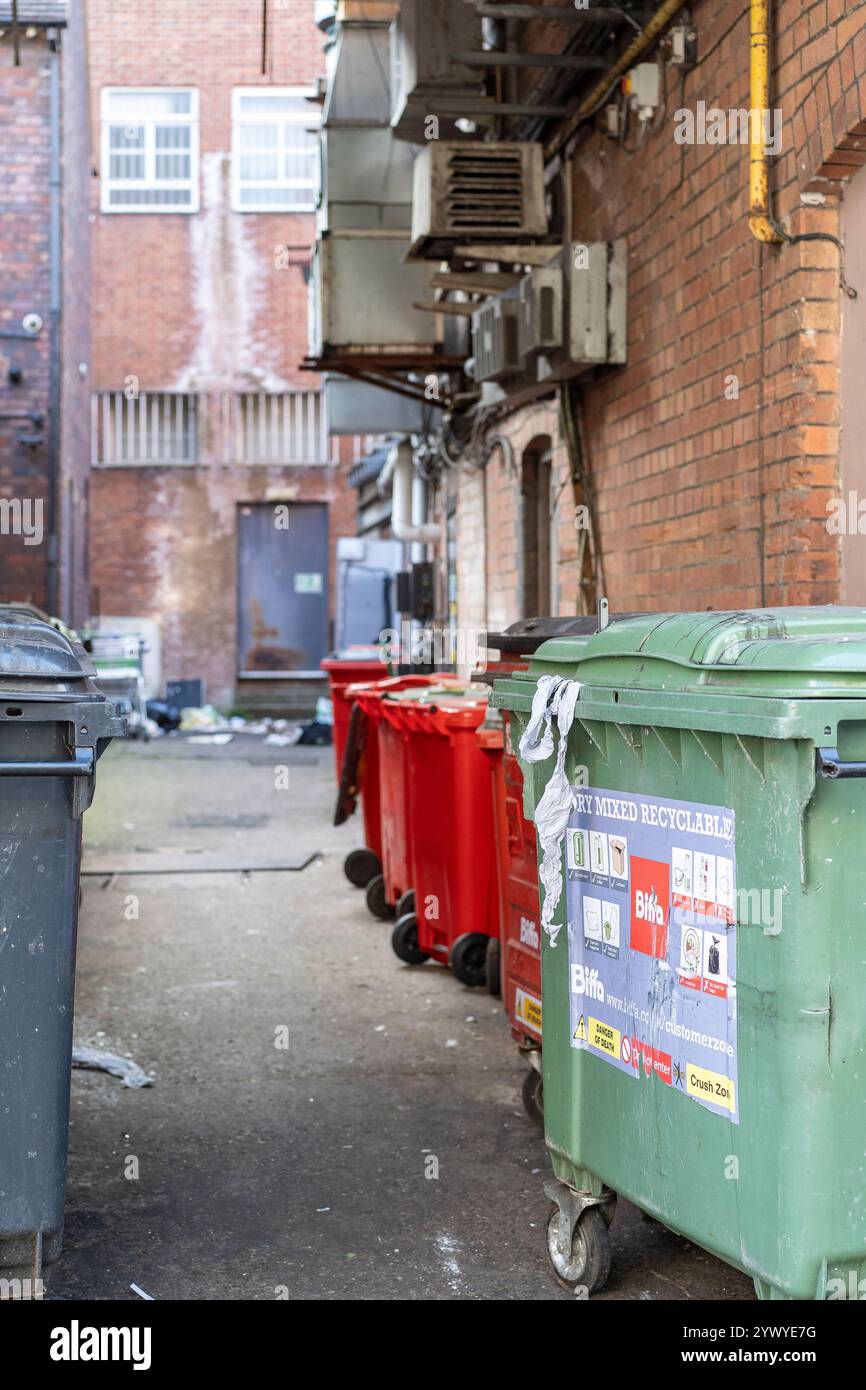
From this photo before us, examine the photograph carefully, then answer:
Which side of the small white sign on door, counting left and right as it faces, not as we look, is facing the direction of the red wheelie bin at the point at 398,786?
front

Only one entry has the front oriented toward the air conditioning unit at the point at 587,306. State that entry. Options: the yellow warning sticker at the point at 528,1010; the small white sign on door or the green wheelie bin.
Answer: the small white sign on door

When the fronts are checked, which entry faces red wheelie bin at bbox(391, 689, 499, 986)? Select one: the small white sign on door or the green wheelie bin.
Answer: the small white sign on door

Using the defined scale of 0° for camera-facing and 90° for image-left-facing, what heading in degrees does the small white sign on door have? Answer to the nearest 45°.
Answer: approximately 0°

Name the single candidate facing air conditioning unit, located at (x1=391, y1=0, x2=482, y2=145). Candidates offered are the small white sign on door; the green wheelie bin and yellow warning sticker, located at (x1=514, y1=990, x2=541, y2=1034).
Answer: the small white sign on door

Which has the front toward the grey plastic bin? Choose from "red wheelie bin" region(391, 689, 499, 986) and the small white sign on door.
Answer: the small white sign on door

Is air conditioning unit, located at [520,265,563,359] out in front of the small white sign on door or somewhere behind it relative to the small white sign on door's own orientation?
in front

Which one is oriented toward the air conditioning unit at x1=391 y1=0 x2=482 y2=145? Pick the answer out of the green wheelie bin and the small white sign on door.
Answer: the small white sign on door

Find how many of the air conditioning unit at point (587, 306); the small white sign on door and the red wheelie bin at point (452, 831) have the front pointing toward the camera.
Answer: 1

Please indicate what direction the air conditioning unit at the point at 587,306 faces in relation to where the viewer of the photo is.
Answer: facing to the left of the viewer

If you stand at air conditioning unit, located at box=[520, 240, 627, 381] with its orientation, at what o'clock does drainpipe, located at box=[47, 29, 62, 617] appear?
The drainpipe is roughly at 2 o'clock from the air conditioning unit.
